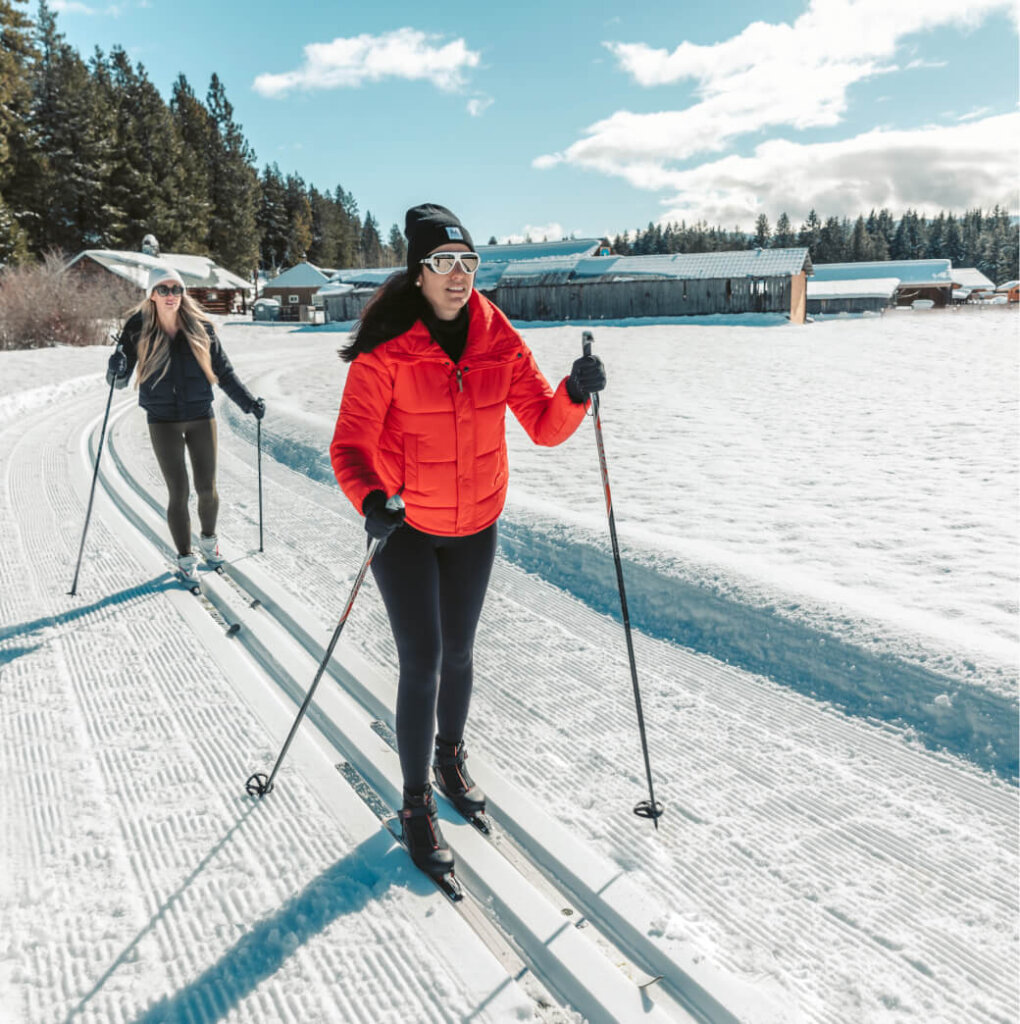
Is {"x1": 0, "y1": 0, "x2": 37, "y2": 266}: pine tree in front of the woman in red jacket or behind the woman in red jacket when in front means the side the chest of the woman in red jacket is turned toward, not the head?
behind

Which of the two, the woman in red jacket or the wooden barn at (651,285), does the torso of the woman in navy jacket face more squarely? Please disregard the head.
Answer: the woman in red jacket

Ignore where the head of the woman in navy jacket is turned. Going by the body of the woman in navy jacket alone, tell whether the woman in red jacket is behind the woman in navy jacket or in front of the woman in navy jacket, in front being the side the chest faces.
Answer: in front

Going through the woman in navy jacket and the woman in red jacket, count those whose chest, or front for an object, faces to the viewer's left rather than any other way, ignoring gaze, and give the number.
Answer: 0

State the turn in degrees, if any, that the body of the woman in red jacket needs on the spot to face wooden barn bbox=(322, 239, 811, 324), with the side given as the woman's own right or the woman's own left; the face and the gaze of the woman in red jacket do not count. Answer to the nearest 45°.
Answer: approximately 135° to the woman's own left

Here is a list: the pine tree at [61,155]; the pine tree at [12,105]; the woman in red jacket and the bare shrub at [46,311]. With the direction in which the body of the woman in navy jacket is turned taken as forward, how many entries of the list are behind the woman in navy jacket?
3

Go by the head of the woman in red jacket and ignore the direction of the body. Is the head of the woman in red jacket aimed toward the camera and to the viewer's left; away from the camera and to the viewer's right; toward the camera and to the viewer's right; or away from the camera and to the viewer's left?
toward the camera and to the viewer's right

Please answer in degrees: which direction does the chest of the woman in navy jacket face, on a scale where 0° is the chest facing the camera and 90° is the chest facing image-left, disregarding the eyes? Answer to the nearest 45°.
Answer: approximately 0°

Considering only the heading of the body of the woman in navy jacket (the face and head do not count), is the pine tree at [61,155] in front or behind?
behind

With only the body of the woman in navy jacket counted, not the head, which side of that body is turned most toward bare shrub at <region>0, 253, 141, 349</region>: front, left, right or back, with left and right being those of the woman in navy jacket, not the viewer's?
back

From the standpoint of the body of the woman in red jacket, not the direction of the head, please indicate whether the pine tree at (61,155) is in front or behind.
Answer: behind
